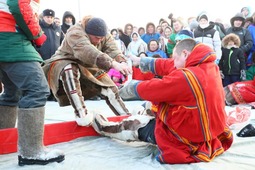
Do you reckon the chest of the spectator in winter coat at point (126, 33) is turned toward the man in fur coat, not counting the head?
yes

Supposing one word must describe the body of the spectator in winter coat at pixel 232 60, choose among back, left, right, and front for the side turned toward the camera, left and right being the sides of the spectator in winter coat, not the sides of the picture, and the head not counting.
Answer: front

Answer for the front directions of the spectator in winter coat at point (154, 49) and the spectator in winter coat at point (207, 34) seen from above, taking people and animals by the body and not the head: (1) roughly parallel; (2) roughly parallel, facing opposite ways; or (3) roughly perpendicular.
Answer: roughly parallel

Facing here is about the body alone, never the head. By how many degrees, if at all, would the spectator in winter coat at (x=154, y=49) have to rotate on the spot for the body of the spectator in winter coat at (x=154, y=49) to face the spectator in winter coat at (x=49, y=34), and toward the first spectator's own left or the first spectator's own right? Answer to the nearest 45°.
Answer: approximately 90° to the first spectator's own right

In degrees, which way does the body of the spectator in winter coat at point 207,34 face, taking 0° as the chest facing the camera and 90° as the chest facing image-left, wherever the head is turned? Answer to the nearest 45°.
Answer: approximately 0°

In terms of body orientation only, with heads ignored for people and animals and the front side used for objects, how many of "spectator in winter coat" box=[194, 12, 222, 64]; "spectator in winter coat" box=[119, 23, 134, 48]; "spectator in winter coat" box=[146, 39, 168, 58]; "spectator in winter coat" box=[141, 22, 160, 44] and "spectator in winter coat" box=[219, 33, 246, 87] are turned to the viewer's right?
0

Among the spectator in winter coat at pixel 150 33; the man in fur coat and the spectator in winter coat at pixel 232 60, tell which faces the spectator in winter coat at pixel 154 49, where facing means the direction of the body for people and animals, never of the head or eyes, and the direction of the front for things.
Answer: the spectator in winter coat at pixel 150 33

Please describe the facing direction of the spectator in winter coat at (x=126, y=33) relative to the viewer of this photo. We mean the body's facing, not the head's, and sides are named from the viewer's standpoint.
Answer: facing the viewer

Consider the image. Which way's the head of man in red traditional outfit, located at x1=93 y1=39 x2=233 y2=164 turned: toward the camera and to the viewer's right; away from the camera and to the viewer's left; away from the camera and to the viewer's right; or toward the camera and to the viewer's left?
away from the camera and to the viewer's left

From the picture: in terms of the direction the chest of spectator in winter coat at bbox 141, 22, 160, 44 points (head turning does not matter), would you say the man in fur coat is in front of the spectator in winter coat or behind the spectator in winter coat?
in front

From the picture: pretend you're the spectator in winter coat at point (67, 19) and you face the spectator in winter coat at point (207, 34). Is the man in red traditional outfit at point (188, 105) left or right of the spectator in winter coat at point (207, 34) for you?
right

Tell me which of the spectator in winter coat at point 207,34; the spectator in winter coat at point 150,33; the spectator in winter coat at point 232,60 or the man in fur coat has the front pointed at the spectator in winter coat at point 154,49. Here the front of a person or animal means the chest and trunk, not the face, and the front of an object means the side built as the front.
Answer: the spectator in winter coat at point 150,33

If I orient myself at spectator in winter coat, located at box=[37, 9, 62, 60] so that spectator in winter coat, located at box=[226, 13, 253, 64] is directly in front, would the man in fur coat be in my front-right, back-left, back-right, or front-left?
front-right

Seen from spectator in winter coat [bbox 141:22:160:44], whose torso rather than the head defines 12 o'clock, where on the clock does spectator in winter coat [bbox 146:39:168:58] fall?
spectator in winter coat [bbox 146:39:168:58] is roughly at 12 o'clock from spectator in winter coat [bbox 141:22:160:44].
